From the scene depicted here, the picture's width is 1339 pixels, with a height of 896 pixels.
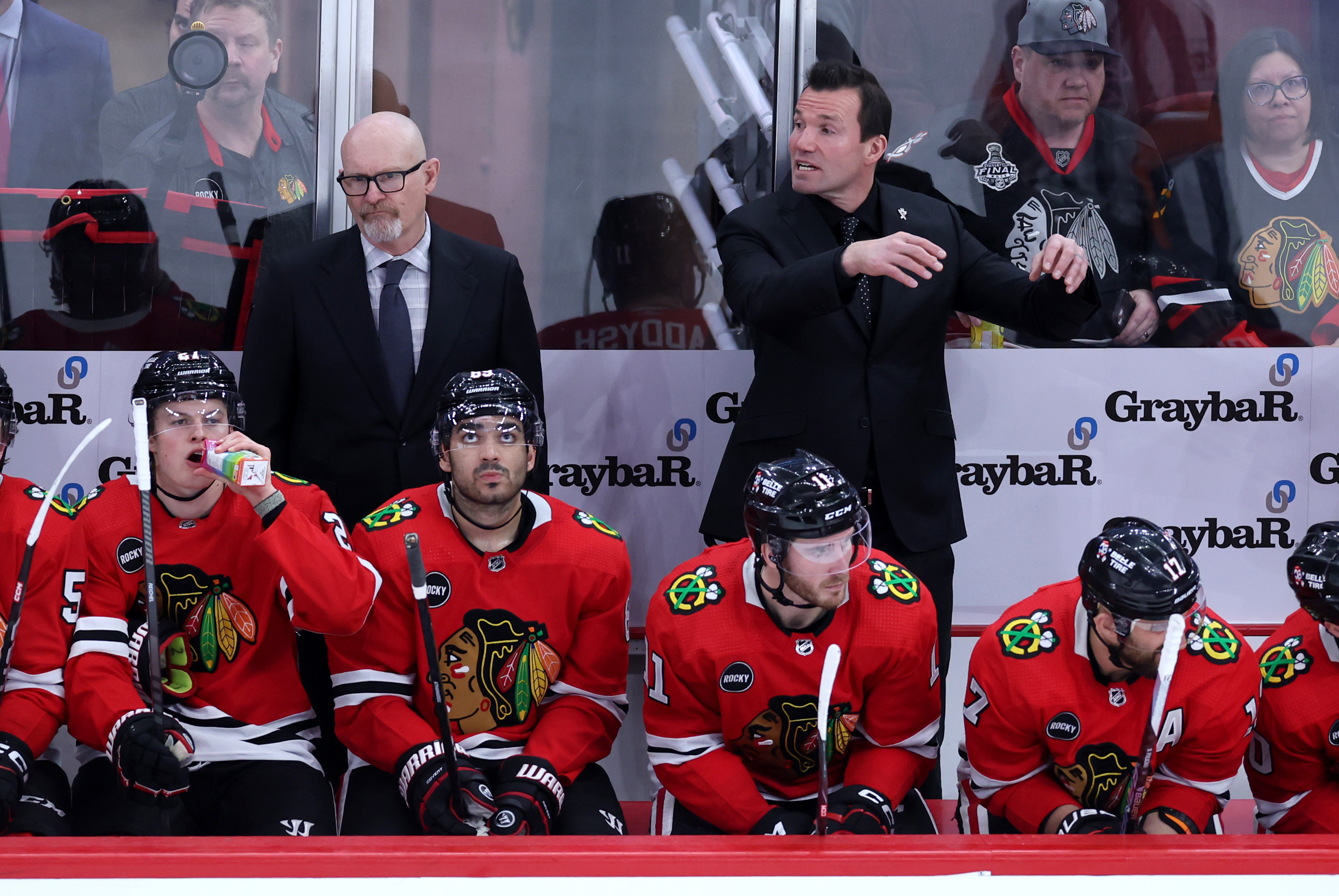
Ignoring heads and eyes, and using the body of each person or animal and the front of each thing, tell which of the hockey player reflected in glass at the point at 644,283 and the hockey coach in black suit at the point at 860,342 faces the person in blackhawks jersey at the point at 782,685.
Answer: the hockey coach in black suit

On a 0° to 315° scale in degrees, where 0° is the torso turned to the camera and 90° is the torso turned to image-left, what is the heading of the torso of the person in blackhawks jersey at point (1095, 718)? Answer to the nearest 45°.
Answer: approximately 0°

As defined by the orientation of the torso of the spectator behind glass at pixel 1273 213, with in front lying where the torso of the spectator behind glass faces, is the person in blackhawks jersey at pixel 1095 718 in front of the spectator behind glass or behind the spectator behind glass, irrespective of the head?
in front

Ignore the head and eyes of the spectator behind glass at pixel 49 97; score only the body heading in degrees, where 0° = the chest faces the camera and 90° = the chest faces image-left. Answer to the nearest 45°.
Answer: approximately 0°
